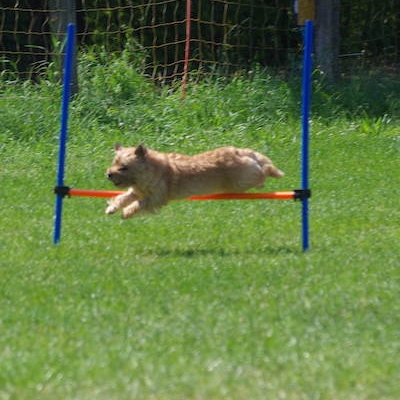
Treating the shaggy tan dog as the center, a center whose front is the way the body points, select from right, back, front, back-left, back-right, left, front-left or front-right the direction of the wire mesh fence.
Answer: right

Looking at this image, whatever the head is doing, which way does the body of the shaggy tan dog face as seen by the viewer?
to the viewer's left
